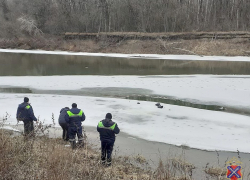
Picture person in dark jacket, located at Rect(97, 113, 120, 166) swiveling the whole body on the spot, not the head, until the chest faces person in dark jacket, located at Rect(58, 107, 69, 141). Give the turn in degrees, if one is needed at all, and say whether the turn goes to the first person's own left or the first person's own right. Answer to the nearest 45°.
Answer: approximately 45° to the first person's own left

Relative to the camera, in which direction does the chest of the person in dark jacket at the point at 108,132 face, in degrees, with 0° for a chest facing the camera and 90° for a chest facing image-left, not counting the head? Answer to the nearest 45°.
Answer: approximately 180°
